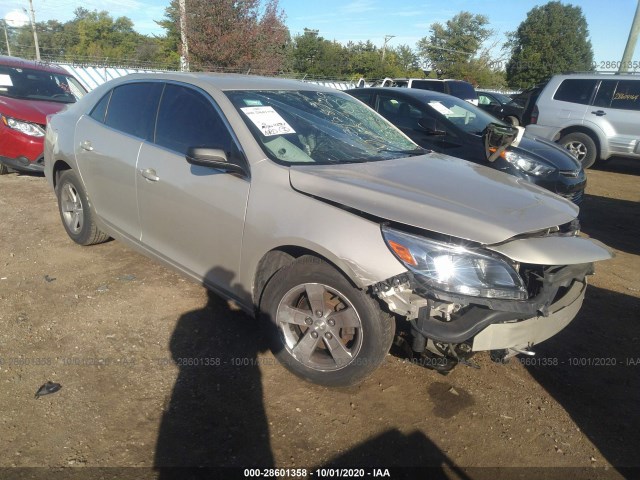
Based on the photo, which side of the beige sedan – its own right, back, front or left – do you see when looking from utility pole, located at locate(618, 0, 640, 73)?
left

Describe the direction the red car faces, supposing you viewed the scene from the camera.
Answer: facing the viewer and to the right of the viewer

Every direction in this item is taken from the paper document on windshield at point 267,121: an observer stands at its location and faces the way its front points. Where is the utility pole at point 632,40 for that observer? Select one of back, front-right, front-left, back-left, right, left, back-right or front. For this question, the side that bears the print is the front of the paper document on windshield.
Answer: left

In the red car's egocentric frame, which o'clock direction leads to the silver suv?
The silver suv is roughly at 11 o'clock from the red car.

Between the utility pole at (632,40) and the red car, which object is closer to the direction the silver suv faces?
the utility pole

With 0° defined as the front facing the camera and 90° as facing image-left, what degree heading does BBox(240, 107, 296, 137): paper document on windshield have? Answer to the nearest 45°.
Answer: approximately 315°

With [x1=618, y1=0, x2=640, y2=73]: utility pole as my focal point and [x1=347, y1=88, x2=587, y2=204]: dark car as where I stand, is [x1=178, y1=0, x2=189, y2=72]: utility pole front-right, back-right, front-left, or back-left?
front-left

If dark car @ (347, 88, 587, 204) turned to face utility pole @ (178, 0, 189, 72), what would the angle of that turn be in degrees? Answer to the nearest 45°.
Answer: approximately 180°

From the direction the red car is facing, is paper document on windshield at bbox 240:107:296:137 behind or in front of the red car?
in front

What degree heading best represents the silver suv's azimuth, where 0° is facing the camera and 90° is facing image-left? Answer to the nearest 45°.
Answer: approximately 270°
